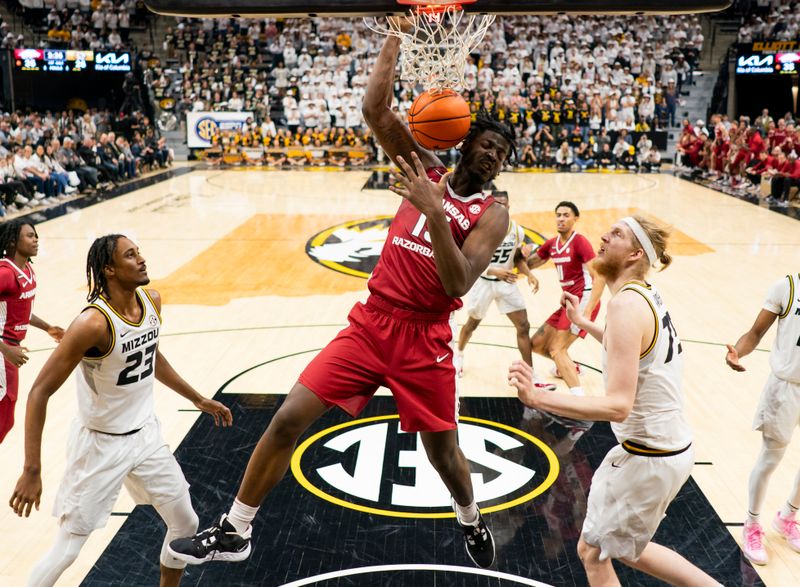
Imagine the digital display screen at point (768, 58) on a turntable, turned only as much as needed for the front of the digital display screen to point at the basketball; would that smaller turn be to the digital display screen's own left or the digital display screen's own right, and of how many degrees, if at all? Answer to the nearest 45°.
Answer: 0° — it already faces it

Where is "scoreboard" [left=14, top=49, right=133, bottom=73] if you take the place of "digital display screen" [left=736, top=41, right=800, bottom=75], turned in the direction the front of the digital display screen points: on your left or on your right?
on your right

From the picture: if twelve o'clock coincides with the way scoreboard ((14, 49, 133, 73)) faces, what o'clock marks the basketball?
The basketball is roughly at 12 o'clock from the scoreboard.

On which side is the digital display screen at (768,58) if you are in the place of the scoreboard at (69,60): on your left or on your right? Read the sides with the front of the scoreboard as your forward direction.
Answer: on your left

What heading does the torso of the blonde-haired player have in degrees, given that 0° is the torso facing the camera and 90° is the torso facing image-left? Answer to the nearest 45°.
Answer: approximately 90°

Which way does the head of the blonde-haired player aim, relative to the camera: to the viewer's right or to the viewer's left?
to the viewer's left

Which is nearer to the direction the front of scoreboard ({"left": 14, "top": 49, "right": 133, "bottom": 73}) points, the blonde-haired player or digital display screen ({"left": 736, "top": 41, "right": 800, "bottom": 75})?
the blonde-haired player

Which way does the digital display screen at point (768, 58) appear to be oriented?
toward the camera

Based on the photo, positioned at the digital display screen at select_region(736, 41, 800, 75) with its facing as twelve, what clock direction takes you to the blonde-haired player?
The blonde-haired player is roughly at 12 o'clock from the digital display screen.

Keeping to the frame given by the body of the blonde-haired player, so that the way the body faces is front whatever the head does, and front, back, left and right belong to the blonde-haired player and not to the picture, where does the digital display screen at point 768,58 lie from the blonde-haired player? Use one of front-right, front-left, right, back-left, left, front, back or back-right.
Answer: right

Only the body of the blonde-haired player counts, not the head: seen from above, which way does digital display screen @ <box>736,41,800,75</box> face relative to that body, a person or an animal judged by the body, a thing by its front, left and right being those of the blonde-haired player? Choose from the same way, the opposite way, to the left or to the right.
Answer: to the left

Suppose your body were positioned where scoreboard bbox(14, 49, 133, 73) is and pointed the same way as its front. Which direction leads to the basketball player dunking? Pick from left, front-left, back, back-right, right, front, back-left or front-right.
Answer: front

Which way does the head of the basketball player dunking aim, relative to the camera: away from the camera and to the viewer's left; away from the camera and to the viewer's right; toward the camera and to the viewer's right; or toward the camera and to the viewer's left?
toward the camera and to the viewer's right
